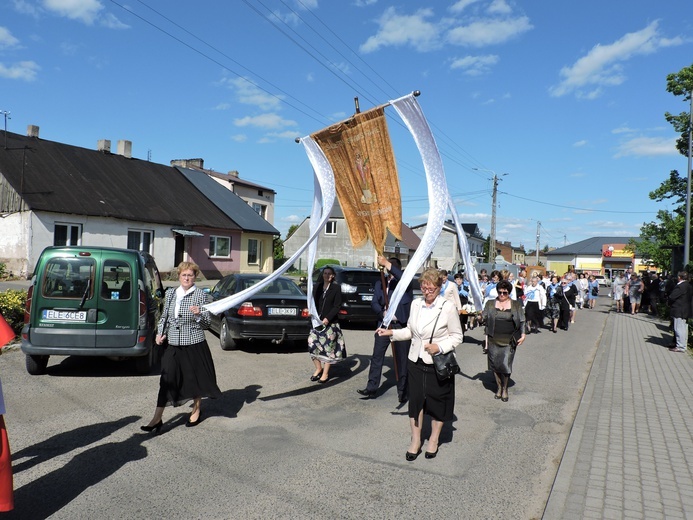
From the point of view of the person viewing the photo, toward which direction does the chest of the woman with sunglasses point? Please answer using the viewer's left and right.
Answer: facing the viewer

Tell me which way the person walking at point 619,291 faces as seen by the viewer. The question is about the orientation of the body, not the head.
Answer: toward the camera

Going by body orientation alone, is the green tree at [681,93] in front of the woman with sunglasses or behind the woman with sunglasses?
behind

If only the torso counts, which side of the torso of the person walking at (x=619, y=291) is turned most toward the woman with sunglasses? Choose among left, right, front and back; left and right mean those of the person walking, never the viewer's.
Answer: front

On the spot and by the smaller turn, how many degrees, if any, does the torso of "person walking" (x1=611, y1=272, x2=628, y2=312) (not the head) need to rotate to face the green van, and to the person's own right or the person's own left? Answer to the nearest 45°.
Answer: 0° — they already face it

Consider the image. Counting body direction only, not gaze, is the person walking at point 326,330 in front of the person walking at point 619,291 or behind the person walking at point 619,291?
in front

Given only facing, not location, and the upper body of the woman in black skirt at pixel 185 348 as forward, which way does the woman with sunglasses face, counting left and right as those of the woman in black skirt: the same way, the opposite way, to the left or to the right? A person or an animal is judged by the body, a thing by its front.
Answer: the same way

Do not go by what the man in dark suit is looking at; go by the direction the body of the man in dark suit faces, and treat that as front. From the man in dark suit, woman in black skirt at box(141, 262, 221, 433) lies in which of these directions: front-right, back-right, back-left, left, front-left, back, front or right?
front

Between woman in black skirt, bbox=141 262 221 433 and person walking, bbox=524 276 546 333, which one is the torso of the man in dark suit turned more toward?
the woman in black skirt

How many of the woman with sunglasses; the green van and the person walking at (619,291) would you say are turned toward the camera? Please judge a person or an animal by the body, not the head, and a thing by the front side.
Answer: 2

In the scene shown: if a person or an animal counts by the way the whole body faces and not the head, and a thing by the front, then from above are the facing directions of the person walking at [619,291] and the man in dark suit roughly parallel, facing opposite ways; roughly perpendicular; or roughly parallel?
roughly parallel

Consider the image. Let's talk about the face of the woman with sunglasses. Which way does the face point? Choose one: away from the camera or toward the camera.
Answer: toward the camera

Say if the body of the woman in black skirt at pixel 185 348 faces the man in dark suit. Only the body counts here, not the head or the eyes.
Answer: no

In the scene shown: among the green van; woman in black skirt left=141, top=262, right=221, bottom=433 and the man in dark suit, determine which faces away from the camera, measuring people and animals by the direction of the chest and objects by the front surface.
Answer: the green van

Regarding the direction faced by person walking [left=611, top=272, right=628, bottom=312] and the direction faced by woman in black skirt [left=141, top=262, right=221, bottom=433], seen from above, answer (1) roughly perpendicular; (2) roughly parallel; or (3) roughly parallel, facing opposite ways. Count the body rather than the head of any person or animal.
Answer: roughly parallel

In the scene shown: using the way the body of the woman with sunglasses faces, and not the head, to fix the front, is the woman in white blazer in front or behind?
in front

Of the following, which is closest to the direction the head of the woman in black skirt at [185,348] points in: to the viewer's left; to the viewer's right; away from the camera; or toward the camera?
toward the camera

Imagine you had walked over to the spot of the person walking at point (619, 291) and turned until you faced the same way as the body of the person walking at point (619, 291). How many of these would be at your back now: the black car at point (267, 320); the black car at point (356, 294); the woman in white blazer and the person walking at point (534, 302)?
0

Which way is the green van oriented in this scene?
away from the camera

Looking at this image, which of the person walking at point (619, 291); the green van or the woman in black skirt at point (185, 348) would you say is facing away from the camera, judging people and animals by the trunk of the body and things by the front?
the green van

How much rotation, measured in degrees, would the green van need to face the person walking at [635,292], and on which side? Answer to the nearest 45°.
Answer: approximately 90° to its right

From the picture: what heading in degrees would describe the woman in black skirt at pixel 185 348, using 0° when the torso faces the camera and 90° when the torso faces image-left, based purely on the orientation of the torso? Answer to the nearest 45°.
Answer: approximately 45°

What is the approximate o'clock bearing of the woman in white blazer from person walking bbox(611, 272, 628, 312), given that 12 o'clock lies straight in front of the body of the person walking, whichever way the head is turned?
The woman in white blazer is roughly at 12 o'clock from the person walking.
